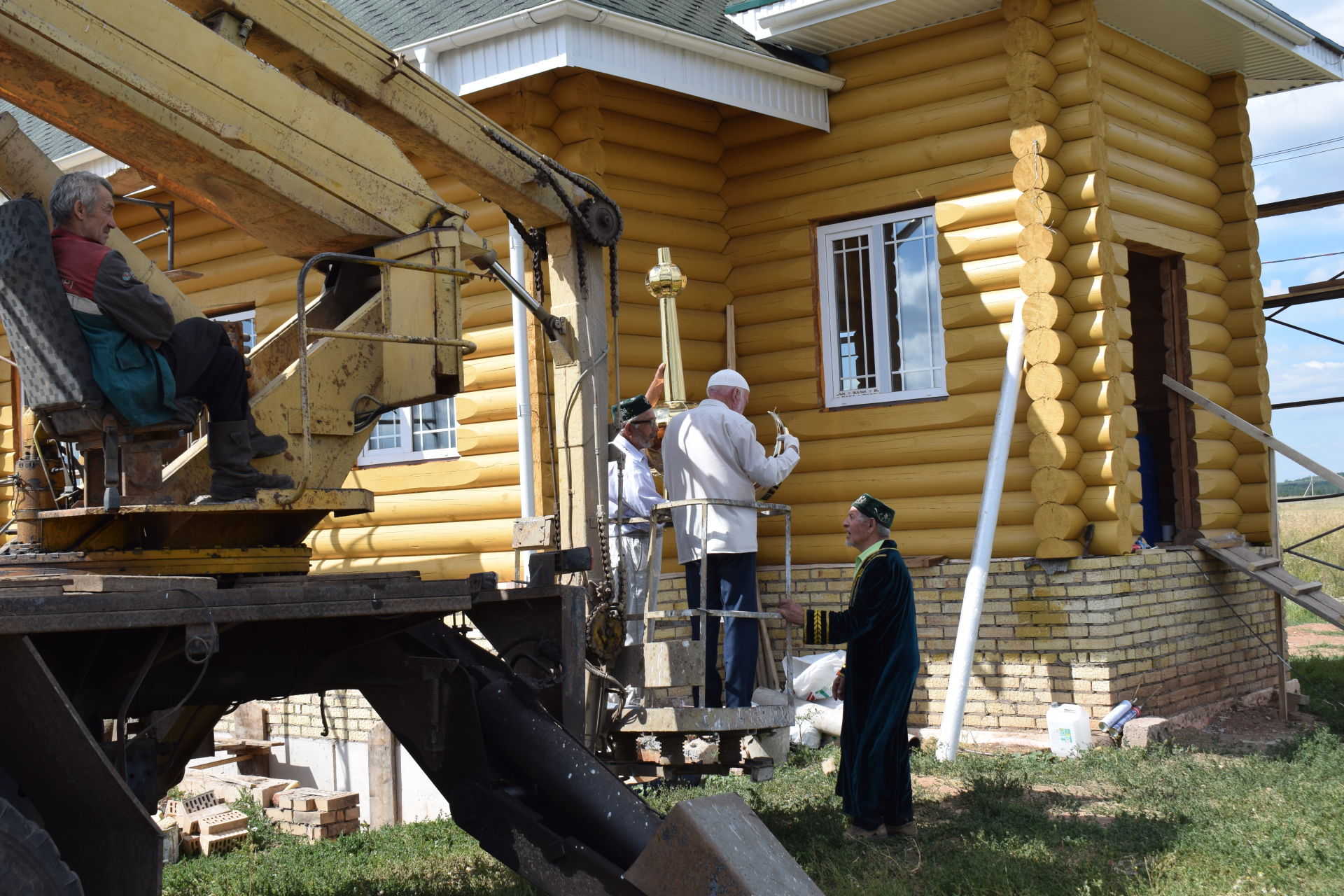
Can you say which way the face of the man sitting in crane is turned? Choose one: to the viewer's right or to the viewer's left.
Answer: to the viewer's right

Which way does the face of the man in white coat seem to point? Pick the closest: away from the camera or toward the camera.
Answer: away from the camera

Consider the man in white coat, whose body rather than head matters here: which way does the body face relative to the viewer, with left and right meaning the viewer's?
facing away from the viewer and to the right of the viewer

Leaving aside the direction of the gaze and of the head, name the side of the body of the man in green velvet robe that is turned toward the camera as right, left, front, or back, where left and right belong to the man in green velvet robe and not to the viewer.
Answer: left

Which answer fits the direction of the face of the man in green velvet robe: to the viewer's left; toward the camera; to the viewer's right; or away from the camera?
to the viewer's left

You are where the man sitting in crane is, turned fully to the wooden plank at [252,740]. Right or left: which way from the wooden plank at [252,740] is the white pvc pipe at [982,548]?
right

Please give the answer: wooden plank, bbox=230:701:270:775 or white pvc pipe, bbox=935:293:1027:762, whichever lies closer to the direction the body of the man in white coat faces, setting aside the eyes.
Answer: the white pvc pipe

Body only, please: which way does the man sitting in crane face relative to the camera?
to the viewer's right

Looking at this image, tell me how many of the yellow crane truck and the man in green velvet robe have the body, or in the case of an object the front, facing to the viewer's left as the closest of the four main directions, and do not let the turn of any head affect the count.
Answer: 2

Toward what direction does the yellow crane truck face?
to the viewer's left
